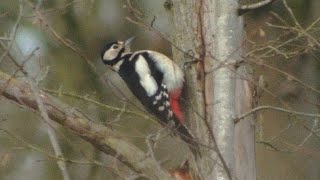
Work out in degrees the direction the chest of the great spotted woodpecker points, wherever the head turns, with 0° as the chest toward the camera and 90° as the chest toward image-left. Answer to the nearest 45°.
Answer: approximately 270°
